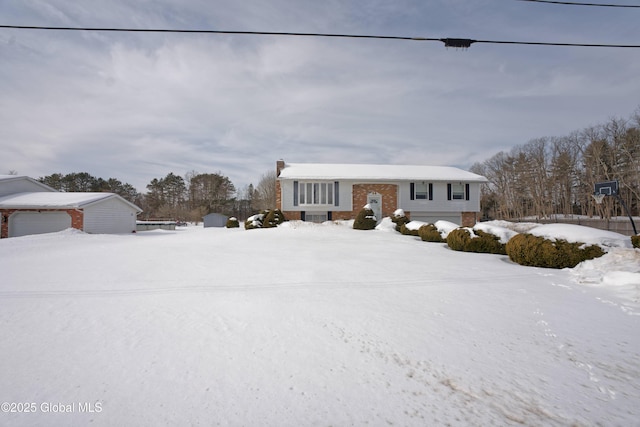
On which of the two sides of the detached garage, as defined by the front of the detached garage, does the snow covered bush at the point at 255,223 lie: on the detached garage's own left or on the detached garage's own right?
on the detached garage's own left

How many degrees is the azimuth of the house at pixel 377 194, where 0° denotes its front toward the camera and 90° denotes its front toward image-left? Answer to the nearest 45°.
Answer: approximately 0°

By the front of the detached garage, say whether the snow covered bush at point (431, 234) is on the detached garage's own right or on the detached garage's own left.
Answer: on the detached garage's own left

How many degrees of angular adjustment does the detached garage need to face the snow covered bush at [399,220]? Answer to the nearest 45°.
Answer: approximately 90° to its left

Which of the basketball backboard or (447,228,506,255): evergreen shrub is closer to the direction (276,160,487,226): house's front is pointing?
the evergreen shrub

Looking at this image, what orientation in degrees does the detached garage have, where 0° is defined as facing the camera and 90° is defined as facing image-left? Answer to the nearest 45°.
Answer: approximately 45°

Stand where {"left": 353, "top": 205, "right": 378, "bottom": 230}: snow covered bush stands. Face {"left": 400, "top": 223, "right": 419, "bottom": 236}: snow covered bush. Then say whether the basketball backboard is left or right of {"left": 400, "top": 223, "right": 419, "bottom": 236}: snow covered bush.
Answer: left

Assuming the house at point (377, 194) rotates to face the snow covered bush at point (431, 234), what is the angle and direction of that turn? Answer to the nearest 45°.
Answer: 0° — it already faces it

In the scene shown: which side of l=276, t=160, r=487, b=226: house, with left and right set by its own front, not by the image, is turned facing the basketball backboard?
left
